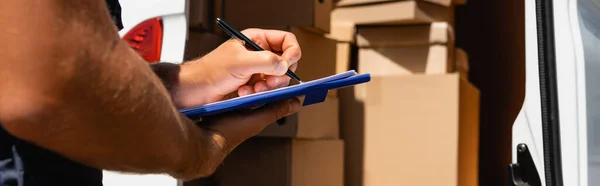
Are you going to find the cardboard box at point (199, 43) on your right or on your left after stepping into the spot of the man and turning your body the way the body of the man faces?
on your left

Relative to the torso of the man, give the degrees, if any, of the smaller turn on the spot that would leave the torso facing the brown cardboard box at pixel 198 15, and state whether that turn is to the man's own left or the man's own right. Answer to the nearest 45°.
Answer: approximately 90° to the man's own left

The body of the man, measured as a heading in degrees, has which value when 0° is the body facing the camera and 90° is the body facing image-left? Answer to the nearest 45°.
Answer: approximately 270°

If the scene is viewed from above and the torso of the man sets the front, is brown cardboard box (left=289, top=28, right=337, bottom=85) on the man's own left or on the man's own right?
on the man's own left

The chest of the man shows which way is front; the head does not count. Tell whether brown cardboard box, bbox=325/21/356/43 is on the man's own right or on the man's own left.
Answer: on the man's own left

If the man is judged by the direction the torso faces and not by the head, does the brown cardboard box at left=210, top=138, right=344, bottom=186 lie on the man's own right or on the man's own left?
on the man's own left
